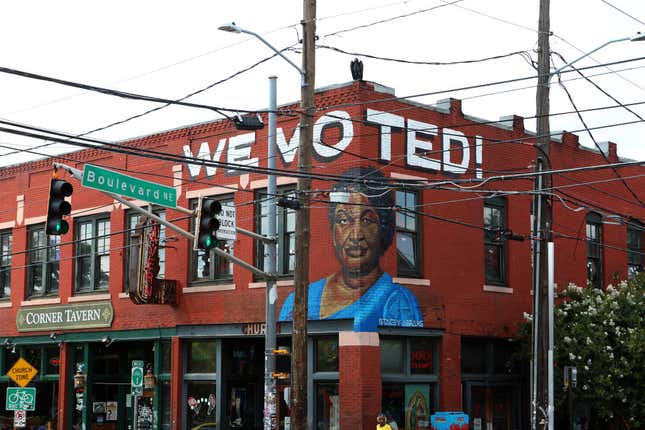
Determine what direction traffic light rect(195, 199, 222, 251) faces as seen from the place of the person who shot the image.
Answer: facing the viewer and to the right of the viewer

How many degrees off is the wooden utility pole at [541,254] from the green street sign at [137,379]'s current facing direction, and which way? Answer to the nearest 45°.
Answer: approximately 45° to its left

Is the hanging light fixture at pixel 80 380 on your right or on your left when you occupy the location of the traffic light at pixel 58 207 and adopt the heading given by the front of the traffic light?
on your left

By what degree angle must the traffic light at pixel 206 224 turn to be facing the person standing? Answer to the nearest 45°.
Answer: approximately 90° to its left

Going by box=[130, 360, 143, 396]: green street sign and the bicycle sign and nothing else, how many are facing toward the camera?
2

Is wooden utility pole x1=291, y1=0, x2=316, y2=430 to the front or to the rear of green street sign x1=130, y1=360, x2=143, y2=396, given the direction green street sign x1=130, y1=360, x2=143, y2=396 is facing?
to the front

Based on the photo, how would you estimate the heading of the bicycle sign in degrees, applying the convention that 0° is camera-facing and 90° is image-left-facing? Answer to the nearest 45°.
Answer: approximately 0°

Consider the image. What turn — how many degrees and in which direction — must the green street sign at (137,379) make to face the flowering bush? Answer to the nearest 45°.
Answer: approximately 90° to its left
